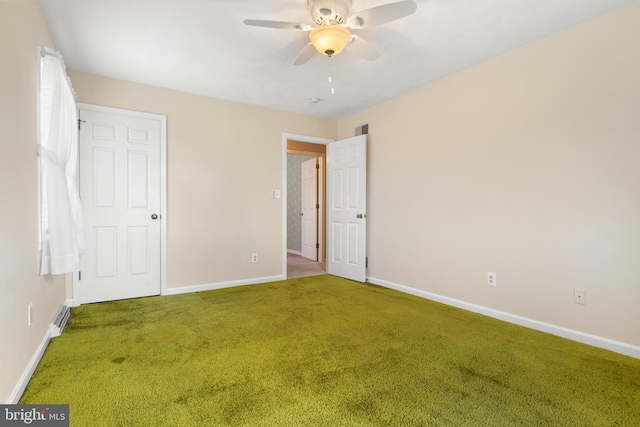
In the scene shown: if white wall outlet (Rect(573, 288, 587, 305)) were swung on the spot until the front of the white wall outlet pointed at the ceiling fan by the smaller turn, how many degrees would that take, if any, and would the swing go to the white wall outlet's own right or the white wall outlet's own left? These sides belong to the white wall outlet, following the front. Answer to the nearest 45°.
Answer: approximately 45° to the white wall outlet's own right

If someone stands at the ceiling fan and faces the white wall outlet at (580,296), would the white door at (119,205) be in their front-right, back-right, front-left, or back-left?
back-left

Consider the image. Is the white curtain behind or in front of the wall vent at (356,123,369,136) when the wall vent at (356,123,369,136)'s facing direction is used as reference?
in front

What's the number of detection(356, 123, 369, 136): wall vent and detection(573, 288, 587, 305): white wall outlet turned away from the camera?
0

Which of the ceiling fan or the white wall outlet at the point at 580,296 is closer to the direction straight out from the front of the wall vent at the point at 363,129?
the ceiling fan

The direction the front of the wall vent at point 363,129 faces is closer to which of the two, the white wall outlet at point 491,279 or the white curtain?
the white curtain

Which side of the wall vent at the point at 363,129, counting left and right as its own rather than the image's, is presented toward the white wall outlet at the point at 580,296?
left

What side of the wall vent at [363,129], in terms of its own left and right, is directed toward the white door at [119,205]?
front

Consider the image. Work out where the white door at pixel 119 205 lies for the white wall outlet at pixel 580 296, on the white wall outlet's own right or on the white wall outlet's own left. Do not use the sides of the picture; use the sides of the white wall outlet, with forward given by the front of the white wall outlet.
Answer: on the white wall outlet's own right

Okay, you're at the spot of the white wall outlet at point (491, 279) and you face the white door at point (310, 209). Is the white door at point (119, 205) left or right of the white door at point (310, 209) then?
left
